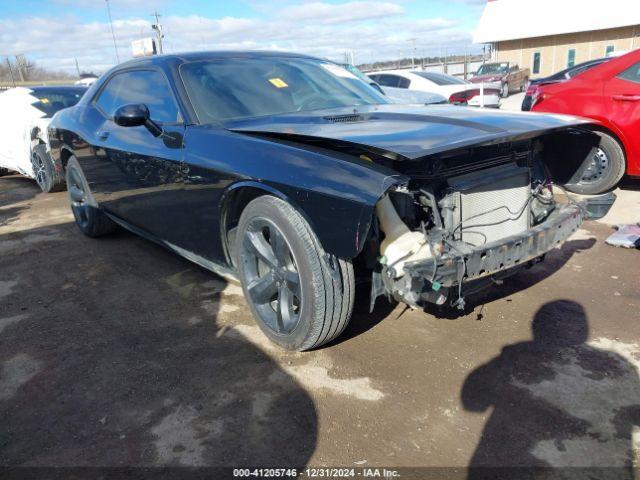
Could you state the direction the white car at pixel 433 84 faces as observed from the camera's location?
facing away from the viewer and to the left of the viewer

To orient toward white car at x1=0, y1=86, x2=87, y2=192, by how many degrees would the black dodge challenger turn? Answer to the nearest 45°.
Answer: approximately 180°

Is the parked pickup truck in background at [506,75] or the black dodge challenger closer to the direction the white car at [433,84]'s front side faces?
the parked pickup truck in background

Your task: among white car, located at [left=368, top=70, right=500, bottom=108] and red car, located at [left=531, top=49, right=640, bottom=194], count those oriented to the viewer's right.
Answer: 1

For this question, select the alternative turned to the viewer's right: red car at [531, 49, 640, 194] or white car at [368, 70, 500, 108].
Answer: the red car

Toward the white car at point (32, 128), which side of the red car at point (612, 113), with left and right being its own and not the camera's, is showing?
back

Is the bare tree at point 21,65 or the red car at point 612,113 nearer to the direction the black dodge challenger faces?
the red car

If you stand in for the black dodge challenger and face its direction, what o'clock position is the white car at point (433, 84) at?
The white car is roughly at 8 o'clock from the black dodge challenger.

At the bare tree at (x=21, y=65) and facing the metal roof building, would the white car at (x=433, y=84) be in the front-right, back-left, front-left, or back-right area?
front-right

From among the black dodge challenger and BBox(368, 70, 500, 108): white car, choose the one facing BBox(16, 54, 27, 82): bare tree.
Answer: the white car

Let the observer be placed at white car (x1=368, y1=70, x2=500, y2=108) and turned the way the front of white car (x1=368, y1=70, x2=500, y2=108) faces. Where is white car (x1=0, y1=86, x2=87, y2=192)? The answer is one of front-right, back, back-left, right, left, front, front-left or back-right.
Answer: left

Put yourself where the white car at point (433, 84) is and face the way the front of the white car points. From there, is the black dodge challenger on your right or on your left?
on your left

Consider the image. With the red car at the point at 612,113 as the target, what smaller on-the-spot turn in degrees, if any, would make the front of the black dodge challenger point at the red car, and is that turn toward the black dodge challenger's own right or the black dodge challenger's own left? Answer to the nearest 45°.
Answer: approximately 90° to the black dodge challenger's own left

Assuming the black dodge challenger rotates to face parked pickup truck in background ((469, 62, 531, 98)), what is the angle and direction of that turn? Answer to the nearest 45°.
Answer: approximately 135° to its left

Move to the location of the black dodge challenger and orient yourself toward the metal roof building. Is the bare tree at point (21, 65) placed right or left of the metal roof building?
left

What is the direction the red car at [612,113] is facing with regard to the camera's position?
facing to the right of the viewer

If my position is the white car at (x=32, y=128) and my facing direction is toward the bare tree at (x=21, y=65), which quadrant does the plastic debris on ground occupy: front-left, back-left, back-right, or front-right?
back-right
